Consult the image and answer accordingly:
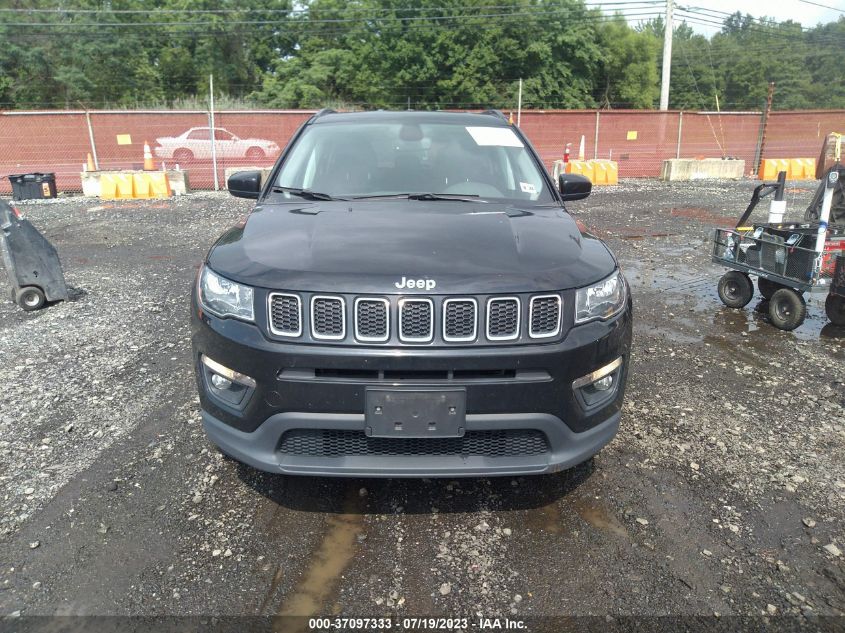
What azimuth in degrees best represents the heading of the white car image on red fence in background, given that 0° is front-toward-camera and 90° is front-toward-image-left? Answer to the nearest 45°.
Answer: approximately 270°

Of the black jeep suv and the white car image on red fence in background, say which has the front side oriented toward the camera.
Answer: the black jeep suv

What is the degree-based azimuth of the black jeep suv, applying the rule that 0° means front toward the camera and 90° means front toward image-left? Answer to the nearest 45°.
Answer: approximately 0°

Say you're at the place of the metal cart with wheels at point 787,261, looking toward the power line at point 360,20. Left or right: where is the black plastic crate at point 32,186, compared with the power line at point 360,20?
left

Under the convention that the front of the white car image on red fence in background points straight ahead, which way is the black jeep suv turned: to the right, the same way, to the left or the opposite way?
to the right

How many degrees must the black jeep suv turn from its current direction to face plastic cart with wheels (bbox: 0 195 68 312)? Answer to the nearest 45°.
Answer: approximately 135° to its right
